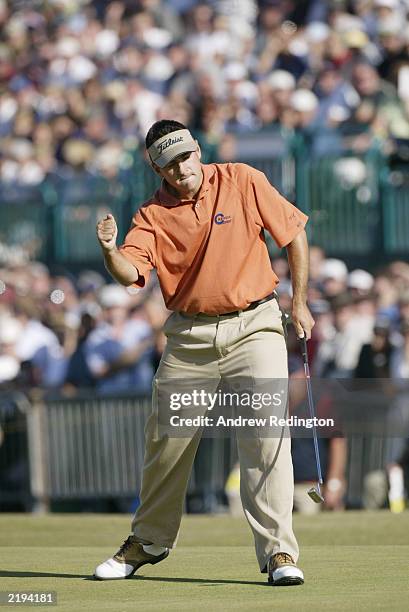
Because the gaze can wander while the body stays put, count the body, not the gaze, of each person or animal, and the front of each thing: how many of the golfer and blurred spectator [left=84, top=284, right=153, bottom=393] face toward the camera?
2

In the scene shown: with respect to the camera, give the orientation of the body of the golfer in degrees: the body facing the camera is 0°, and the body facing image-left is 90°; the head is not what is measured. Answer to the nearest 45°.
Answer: approximately 0°

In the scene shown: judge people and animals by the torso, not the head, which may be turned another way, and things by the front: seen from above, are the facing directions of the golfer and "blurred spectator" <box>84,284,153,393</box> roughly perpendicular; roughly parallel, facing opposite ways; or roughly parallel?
roughly parallel

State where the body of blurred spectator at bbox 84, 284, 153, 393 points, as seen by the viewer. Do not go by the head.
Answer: toward the camera

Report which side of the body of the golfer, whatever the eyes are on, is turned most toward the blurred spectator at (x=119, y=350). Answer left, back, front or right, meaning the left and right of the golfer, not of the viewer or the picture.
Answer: back

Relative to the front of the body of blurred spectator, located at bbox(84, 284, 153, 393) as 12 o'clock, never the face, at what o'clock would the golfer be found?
The golfer is roughly at 12 o'clock from the blurred spectator.
